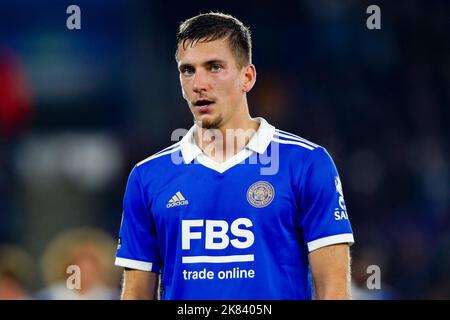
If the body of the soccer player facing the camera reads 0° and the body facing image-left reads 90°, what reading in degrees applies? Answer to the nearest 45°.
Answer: approximately 0°
